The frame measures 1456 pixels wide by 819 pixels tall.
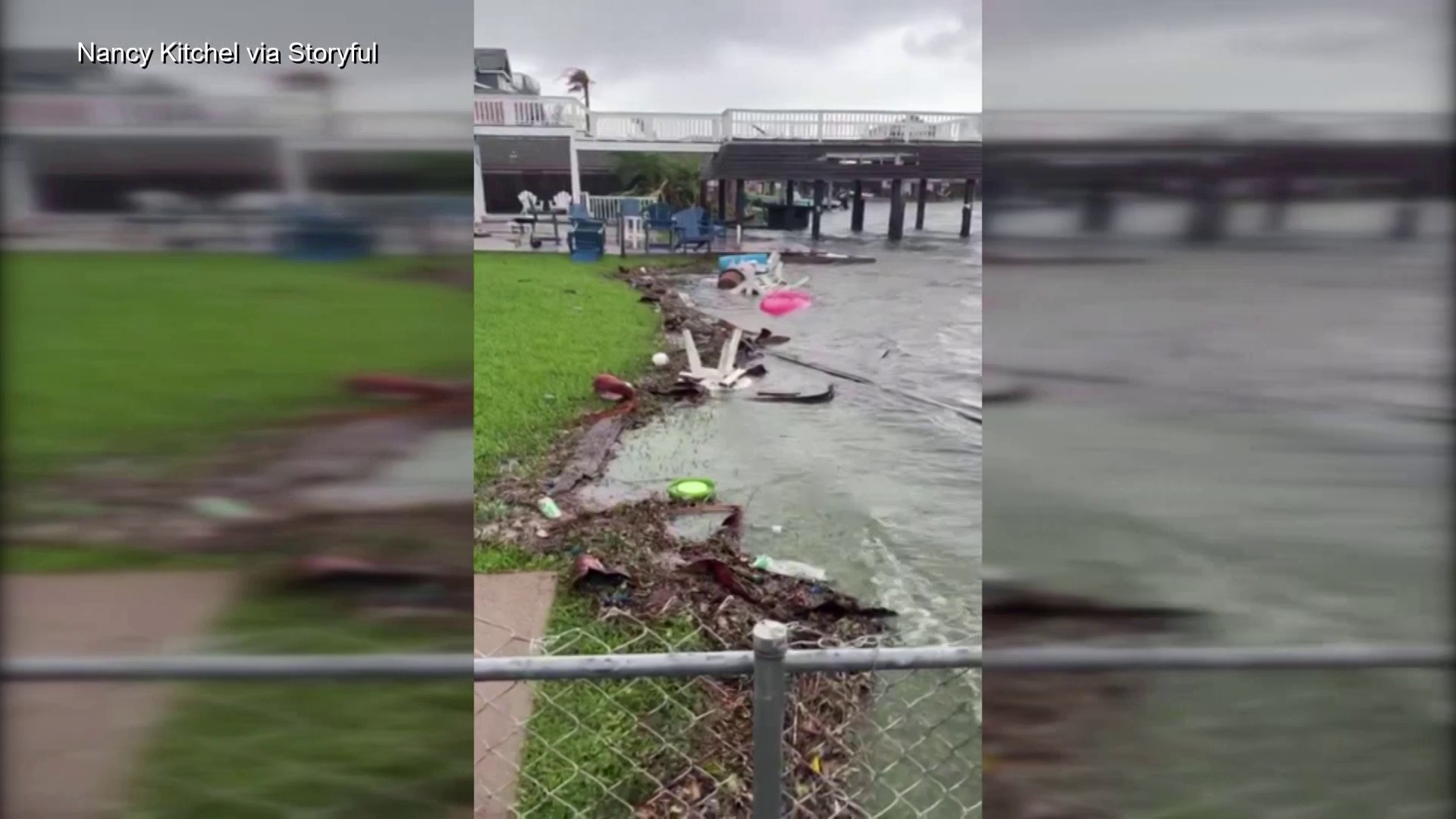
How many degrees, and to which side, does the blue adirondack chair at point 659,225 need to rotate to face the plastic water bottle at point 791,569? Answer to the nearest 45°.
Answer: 0° — it already faces it

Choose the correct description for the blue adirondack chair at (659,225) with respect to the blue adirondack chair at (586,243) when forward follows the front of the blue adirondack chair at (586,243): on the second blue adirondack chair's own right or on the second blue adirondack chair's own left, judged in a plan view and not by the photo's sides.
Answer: on the second blue adirondack chair's own left

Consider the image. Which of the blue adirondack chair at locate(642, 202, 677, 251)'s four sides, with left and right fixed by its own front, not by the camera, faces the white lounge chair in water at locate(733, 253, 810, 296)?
front

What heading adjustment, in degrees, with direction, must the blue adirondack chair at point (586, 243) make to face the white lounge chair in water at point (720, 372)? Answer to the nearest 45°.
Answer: approximately 45° to its right

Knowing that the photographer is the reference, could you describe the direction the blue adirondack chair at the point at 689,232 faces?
facing the viewer and to the right of the viewer

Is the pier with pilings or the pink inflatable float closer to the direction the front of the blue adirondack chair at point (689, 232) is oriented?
the pink inflatable float

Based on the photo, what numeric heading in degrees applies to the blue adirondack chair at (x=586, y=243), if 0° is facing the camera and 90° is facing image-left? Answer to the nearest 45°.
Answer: approximately 315°

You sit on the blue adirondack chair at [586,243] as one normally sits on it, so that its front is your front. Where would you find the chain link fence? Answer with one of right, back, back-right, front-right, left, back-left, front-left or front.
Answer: front-right
